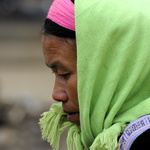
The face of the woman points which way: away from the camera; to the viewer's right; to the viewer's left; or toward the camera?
to the viewer's left

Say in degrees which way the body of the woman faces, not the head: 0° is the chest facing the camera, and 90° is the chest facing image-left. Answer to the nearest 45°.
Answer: approximately 90°
